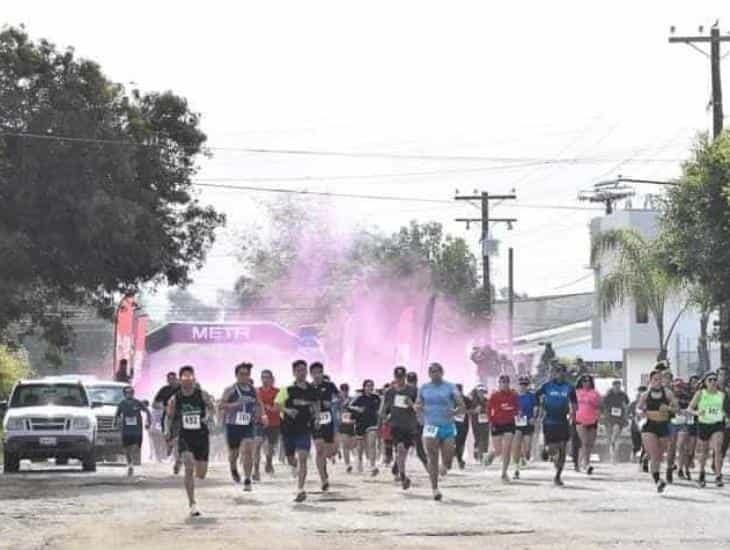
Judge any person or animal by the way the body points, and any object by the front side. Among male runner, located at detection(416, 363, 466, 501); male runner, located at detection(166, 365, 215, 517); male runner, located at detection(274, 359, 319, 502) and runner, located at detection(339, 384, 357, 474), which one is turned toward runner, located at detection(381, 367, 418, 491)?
runner, located at detection(339, 384, 357, 474)

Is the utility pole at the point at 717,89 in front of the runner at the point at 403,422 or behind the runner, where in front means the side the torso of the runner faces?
behind

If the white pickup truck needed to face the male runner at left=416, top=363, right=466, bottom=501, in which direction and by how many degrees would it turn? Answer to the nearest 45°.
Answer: approximately 45° to its left

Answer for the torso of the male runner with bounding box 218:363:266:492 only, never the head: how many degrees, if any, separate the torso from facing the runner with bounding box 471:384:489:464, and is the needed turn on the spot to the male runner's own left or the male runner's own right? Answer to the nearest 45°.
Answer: approximately 135° to the male runner's own left
